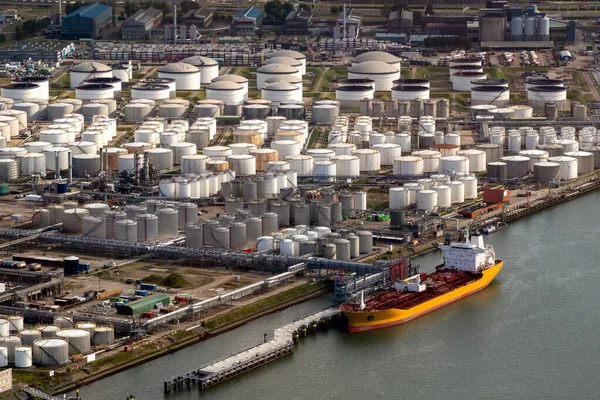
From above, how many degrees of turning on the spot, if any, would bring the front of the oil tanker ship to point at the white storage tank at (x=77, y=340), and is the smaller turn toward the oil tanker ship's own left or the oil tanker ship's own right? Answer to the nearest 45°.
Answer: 0° — it already faces it

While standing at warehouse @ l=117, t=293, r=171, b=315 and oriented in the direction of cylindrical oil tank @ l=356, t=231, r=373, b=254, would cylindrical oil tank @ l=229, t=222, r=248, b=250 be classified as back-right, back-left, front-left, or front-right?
front-left

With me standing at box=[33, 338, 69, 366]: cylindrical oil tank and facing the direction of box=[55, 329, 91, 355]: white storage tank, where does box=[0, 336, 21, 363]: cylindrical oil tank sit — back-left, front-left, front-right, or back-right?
back-left

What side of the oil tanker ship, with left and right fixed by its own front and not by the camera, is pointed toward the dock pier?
front

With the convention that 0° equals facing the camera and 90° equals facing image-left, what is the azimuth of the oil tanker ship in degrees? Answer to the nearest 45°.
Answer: approximately 45°

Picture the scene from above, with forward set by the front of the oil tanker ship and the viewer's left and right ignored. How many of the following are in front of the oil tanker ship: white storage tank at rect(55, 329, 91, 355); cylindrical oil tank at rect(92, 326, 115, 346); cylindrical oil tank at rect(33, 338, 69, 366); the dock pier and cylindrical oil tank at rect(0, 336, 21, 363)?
5

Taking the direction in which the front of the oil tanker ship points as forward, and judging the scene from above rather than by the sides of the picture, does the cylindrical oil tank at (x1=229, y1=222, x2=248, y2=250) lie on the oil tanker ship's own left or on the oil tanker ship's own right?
on the oil tanker ship's own right

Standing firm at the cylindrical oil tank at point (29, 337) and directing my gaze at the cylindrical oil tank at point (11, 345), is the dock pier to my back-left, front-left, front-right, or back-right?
back-left

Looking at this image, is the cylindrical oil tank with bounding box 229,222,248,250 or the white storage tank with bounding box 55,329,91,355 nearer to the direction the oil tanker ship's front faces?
the white storage tank

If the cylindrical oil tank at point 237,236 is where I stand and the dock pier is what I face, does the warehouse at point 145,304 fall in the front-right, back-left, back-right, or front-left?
front-right

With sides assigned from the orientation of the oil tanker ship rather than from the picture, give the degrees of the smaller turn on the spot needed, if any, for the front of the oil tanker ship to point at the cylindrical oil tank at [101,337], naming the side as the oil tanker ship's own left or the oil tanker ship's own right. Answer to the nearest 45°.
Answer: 0° — it already faces it

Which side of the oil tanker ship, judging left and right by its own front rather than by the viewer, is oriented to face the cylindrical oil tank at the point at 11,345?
front

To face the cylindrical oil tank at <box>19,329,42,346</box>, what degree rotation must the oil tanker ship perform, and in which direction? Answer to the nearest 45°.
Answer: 0° — it already faces it

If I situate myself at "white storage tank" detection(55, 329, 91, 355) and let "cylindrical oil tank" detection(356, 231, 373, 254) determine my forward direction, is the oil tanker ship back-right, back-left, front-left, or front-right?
front-right
